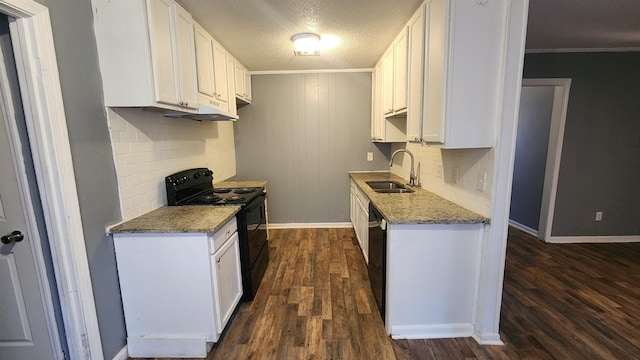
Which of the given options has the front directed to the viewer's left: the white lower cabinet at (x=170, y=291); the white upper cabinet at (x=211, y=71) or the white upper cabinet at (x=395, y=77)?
the white upper cabinet at (x=395, y=77)

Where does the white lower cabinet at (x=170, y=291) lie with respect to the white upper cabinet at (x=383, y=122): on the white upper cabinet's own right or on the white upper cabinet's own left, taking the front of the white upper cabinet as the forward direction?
on the white upper cabinet's own left

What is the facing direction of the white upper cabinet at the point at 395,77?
to the viewer's left

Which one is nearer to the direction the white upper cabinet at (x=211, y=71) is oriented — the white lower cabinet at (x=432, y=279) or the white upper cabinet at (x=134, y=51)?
the white lower cabinet

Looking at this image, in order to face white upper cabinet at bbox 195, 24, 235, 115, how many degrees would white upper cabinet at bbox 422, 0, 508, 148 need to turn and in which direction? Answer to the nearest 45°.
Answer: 0° — it already faces it

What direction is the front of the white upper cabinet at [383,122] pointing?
to the viewer's left

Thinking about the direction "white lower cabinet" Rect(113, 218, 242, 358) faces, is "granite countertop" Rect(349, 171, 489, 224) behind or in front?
in front

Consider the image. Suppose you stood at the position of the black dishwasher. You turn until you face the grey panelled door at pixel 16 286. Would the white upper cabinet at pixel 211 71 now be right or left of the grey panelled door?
right

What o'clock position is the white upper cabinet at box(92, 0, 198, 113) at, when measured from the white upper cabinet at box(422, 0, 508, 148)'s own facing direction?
the white upper cabinet at box(92, 0, 198, 113) is roughly at 11 o'clock from the white upper cabinet at box(422, 0, 508, 148).

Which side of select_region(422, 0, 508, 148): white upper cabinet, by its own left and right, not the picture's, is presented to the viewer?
left

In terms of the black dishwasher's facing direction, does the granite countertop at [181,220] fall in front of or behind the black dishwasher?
in front

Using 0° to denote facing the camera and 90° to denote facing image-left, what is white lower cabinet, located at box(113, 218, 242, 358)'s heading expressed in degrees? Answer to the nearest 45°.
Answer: approximately 270°

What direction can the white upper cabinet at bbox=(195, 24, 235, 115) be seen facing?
to the viewer's right

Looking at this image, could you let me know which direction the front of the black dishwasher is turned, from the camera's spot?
facing to the left of the viewer

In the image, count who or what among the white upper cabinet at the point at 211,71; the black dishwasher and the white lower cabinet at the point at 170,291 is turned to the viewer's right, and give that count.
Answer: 2
